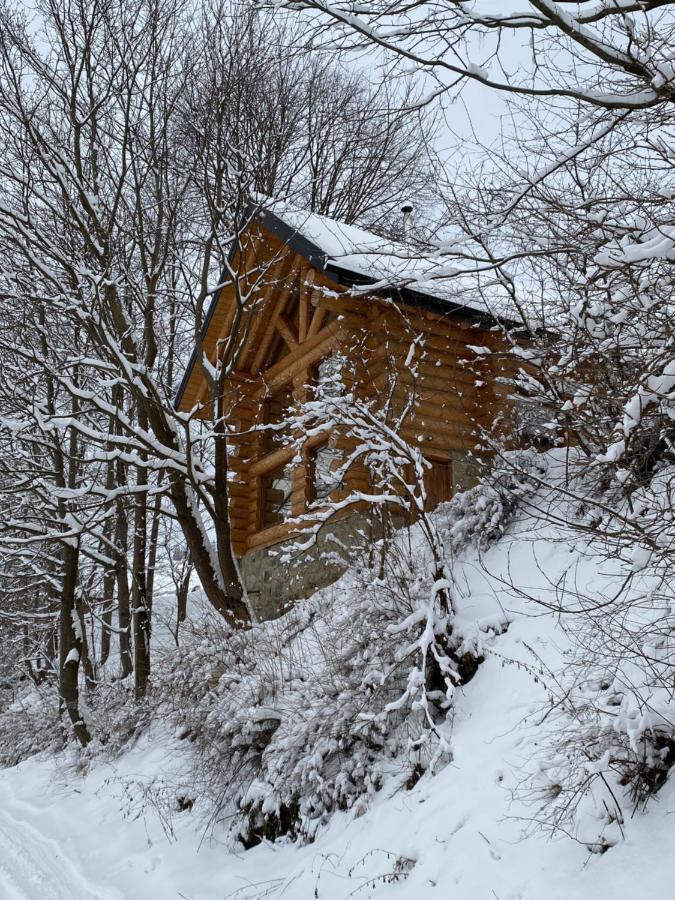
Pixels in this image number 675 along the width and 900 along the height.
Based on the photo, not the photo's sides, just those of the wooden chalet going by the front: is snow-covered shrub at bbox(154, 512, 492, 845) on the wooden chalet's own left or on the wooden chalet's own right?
on the wooden chalet's own left

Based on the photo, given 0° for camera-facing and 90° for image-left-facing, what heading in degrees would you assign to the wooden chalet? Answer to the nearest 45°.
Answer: approximately 45°

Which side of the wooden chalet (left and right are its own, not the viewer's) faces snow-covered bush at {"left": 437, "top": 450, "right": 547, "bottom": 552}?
left

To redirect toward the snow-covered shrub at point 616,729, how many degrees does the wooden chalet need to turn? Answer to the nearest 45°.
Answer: approximately 45° to its left
